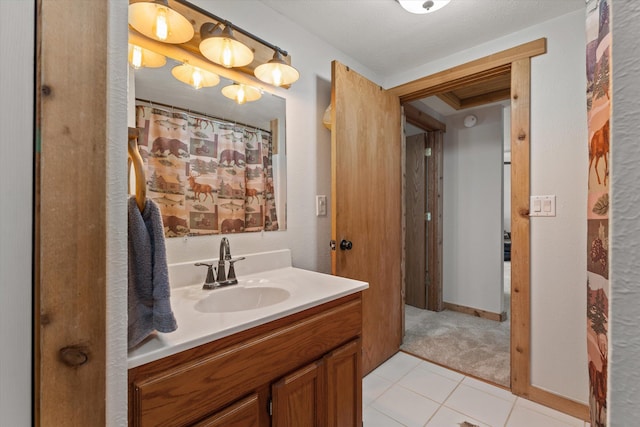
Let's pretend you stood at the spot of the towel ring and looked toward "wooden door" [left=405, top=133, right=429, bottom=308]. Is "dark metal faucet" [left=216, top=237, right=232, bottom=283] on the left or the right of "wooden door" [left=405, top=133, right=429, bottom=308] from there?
left

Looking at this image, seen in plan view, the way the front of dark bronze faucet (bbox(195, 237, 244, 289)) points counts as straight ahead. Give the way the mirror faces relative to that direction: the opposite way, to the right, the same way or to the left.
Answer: the same way

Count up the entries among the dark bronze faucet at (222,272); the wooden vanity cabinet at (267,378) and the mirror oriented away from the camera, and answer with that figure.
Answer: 0

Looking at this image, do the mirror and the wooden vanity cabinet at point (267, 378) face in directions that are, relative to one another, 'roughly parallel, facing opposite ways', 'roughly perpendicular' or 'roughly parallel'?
roughly parallel

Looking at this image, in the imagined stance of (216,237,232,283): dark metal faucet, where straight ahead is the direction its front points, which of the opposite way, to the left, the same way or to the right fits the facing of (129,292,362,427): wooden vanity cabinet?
the same way

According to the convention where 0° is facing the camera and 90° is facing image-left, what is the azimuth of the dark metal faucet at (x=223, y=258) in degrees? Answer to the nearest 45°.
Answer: approximately 315°

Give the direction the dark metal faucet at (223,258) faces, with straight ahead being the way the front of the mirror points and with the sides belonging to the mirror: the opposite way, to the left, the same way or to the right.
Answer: the same way

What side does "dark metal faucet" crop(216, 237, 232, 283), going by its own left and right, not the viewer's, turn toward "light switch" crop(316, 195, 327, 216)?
left

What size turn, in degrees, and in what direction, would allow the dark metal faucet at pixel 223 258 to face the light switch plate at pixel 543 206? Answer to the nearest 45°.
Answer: approximately 45° to its left

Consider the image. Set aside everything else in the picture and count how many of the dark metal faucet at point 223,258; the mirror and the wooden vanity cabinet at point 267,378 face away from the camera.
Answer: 0

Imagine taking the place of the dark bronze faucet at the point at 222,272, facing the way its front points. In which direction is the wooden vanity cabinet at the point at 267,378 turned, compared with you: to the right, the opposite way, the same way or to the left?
the same way

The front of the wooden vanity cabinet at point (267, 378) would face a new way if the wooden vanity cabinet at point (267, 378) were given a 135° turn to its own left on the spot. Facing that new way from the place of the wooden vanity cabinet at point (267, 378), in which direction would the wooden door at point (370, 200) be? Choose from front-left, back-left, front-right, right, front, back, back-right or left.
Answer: front-right

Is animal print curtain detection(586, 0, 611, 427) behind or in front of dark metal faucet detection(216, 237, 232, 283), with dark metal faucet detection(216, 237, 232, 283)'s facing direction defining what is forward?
in front

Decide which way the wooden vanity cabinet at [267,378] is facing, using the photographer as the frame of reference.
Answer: facing the viewer and to the right of the viewer
